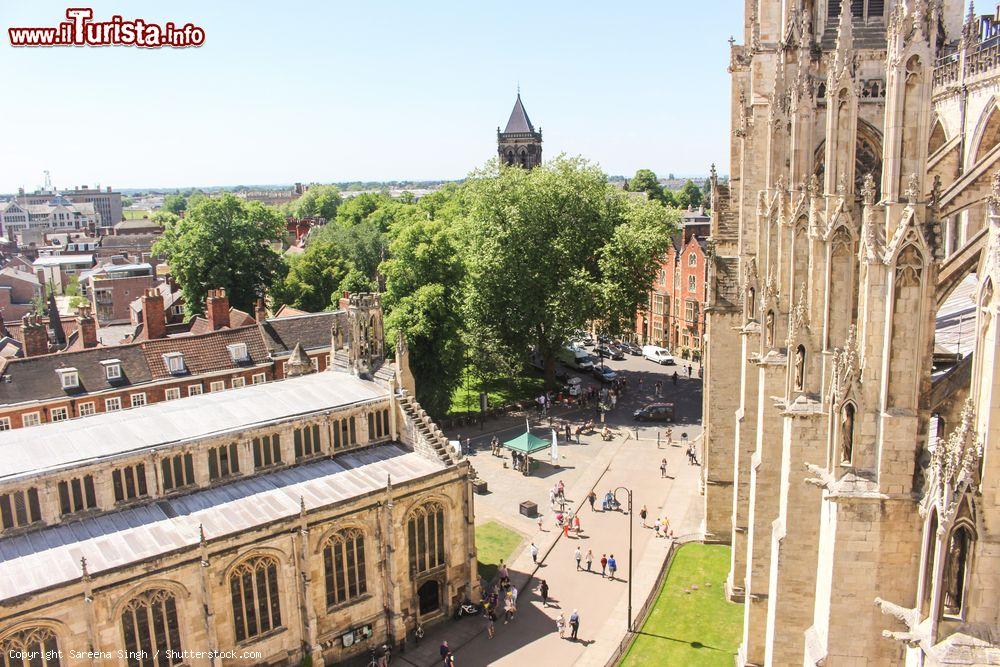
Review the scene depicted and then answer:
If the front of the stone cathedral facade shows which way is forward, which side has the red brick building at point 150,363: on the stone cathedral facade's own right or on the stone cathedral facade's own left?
on the stone cathedral facade's own right

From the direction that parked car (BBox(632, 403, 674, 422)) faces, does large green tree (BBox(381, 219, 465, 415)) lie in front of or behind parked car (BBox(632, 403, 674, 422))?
in front

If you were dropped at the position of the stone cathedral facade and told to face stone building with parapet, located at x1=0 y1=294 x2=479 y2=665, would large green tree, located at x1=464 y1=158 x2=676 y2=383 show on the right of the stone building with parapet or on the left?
right

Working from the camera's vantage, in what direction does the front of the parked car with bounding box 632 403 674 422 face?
facing to the left of the viewer

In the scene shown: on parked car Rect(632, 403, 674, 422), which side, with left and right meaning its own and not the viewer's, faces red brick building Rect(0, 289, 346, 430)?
front

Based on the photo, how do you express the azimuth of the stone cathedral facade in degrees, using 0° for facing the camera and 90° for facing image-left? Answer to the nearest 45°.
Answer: approximately 45°

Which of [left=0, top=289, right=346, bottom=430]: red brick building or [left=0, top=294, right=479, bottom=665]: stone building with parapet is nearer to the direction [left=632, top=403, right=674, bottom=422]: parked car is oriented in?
the red brick building
